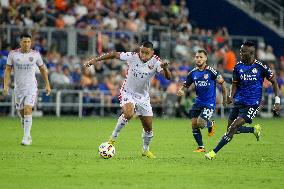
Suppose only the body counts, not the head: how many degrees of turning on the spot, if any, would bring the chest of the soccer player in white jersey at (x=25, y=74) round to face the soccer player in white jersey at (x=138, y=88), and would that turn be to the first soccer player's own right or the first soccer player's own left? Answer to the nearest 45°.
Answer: approximately 45° to the first soccer player's own left

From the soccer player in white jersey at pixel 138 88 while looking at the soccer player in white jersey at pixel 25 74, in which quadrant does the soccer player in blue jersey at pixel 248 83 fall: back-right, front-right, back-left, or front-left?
back-right

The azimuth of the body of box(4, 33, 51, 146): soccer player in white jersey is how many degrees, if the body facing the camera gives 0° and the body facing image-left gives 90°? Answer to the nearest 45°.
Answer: approximately 0°

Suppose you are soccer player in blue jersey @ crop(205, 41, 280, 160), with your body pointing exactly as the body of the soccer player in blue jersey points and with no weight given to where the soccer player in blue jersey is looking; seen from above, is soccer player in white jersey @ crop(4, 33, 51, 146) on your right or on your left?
on your right
